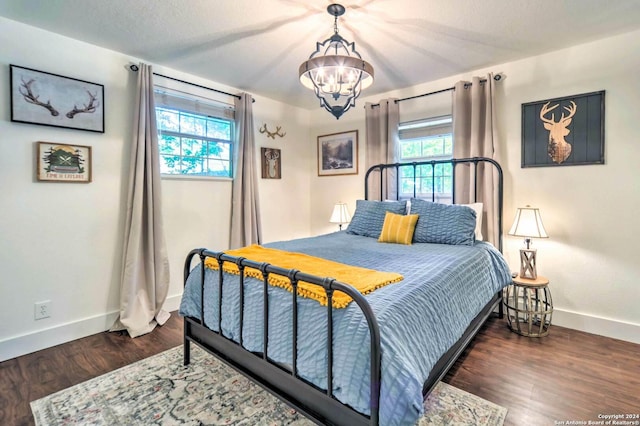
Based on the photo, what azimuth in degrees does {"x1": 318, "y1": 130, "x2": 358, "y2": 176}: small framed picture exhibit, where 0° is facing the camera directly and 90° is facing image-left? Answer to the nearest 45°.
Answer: approximately 45°

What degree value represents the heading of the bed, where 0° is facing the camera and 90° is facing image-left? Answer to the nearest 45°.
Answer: approximately 45°

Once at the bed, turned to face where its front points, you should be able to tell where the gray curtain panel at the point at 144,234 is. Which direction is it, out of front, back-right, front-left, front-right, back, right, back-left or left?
right

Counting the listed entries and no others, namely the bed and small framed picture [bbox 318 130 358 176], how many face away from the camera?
0

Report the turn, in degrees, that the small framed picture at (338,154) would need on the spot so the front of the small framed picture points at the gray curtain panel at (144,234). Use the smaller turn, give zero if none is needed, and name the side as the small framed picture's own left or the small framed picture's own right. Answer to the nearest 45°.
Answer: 0° — it already faces it

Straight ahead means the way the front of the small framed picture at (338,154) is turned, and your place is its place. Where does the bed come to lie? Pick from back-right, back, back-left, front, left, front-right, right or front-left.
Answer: front-left

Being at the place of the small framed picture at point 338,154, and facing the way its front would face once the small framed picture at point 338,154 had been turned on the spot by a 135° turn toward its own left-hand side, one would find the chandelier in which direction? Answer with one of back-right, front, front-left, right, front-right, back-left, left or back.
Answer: right

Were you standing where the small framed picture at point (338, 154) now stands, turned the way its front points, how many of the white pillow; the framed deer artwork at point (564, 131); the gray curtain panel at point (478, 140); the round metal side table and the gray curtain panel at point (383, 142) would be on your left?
5

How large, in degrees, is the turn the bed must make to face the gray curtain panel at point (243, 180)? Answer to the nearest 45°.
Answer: approximately 90° to its right
